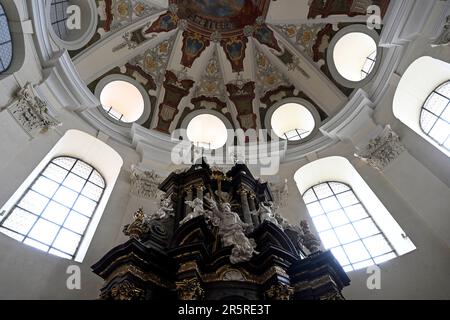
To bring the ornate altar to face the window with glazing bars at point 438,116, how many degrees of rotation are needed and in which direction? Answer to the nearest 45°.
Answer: approximately 90° to its left

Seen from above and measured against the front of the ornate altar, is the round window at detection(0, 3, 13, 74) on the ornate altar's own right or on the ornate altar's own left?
on the ornate altar's own right

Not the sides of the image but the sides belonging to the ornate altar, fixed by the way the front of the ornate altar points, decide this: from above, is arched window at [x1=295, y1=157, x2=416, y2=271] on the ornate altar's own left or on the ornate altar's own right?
on the ornate altar's own left

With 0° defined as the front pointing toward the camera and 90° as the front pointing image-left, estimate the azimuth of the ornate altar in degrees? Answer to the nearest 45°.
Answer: approximately 0°

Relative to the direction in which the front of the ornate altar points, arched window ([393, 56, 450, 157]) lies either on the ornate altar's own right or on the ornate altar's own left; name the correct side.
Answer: on the ornate altar's own left
